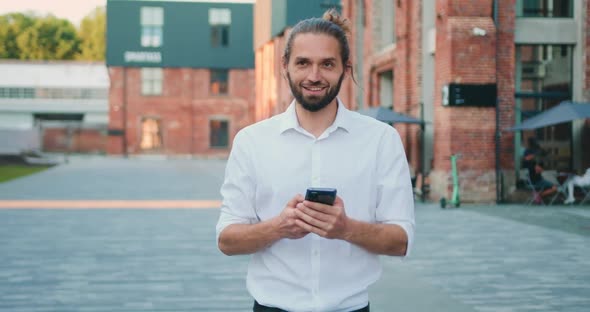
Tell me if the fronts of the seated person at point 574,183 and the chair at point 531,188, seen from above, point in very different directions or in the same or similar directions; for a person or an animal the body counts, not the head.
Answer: very different directions

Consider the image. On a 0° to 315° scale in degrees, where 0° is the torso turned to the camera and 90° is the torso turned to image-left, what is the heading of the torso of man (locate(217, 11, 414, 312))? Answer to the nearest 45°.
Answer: approximately 0°

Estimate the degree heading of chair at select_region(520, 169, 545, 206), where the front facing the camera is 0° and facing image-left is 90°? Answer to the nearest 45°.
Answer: approximately 270°

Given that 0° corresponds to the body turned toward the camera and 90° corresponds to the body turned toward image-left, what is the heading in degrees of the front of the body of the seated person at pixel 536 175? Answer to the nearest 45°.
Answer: approximately 270°

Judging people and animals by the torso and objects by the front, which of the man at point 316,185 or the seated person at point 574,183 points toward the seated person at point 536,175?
the seated person at point 574,183

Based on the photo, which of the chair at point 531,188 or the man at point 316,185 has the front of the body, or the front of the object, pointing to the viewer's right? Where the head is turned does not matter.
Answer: the chair

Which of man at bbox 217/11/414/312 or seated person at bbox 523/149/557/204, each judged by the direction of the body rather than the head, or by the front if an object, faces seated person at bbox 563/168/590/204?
seated person at bbox 523/149/557/204

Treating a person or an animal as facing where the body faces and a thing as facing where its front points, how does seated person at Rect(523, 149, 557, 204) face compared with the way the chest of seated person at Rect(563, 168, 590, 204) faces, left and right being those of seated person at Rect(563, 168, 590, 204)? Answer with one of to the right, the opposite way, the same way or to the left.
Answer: the opposite way

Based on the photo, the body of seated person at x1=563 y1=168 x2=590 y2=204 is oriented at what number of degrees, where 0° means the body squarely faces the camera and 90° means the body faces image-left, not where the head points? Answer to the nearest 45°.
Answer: approximately 90°

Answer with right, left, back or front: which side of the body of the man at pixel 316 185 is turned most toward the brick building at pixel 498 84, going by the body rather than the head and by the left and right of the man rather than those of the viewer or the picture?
back

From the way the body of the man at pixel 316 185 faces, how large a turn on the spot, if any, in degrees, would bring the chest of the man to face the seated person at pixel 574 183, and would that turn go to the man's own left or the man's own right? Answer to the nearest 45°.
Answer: approximately 180°
